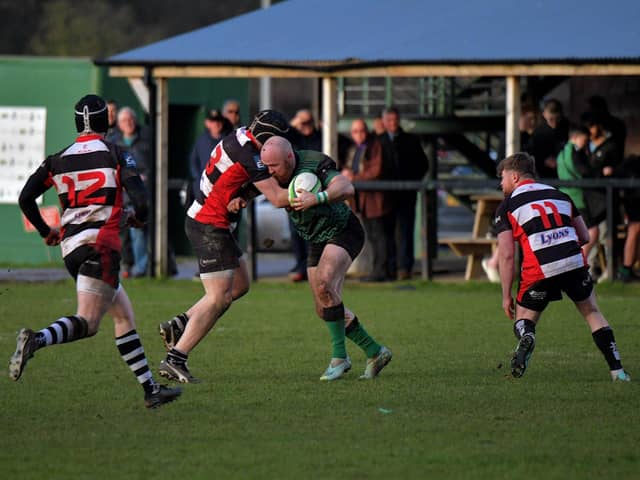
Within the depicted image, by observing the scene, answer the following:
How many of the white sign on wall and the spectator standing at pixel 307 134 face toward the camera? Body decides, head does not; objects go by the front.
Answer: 2

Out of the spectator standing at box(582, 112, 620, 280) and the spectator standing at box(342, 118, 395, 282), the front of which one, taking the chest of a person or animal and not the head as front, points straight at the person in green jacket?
the spectator standing at box(582, 112, 620, 280)

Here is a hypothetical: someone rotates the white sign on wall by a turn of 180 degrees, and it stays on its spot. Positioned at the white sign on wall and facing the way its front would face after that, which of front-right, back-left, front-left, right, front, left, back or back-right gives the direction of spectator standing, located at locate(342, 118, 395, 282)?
back-right

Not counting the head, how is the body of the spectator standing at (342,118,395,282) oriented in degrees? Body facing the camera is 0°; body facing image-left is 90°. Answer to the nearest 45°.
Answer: approximately 45°

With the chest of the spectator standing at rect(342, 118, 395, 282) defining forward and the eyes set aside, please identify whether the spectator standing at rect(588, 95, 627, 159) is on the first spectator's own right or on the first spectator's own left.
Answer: on the first spectator's own left

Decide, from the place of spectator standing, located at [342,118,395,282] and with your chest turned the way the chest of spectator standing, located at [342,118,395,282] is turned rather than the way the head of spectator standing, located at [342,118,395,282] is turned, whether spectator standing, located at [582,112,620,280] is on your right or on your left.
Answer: on your left

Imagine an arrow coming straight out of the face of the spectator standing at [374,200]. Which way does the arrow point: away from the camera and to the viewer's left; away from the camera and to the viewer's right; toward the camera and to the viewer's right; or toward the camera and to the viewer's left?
toward the camera and to the viewer's left

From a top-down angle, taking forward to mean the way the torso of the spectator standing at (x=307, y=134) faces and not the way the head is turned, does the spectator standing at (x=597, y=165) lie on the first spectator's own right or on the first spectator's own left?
on the first spectator's own left

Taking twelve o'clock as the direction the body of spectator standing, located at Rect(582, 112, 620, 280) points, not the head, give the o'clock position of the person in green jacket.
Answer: The person in green jacket is roughly at 12 o'clock from the spectator standing.

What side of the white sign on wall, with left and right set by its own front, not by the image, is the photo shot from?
front

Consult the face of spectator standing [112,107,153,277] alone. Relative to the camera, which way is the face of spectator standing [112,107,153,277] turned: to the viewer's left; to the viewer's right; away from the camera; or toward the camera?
toward the camera

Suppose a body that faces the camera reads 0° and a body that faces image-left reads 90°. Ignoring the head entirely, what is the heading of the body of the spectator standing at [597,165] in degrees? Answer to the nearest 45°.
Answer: approximately 45°

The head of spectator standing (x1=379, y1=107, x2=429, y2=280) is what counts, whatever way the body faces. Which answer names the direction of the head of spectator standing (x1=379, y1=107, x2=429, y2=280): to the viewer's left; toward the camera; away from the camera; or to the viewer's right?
toward the camera

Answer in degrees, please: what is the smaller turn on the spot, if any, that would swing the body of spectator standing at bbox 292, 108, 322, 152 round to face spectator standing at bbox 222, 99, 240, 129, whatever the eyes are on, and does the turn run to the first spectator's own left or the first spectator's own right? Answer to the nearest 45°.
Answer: approximately 90° to the first spectator's own right
